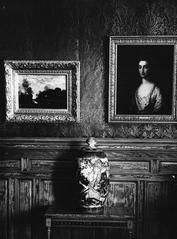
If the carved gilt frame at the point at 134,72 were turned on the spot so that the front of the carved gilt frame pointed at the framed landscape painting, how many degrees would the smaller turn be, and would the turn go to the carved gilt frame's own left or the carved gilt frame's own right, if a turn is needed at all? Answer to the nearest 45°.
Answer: approximately 90° to the carved gilt frame's own right

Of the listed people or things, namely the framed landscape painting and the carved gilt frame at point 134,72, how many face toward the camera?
2

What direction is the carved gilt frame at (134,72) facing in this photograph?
toward the camera

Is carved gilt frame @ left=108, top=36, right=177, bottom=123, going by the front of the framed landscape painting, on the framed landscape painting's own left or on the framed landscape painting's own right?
on the framed landscape painting's own left

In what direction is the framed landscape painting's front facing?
toward the camera
